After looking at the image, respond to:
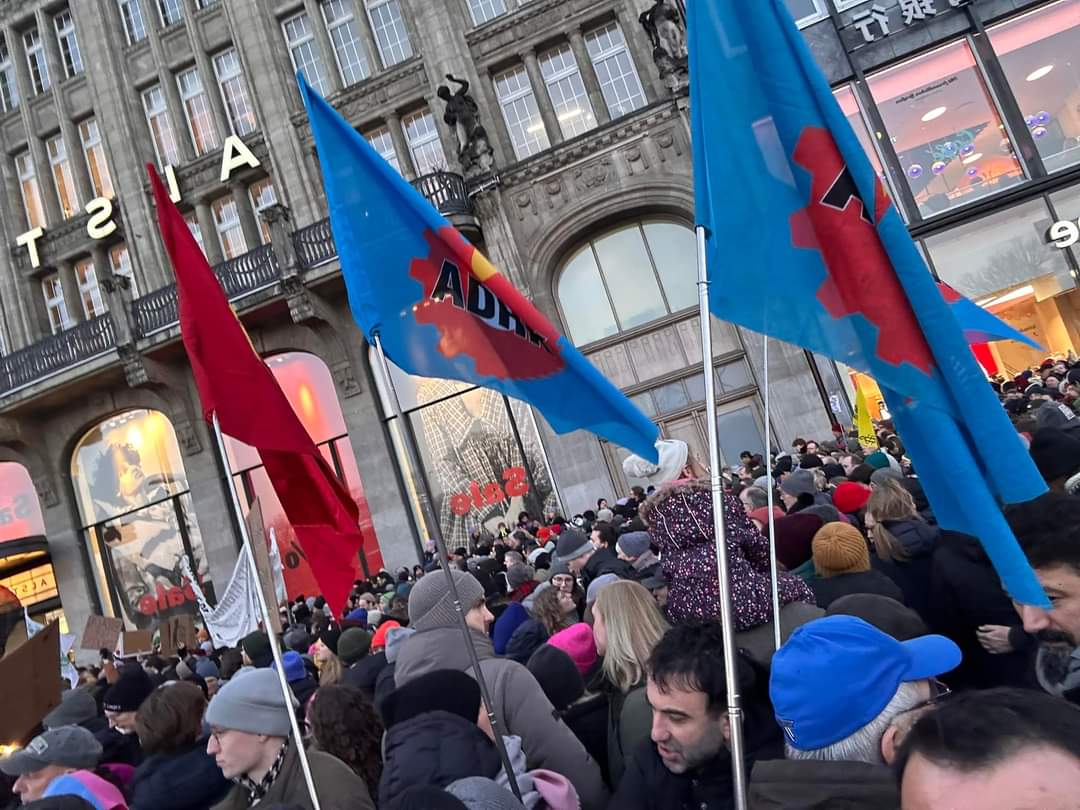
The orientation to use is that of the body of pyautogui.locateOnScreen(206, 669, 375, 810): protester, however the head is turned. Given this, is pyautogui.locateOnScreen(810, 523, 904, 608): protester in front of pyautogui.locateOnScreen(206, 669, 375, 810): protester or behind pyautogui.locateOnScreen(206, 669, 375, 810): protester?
behind

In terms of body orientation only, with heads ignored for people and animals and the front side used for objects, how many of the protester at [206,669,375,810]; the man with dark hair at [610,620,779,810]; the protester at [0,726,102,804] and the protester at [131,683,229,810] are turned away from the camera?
1

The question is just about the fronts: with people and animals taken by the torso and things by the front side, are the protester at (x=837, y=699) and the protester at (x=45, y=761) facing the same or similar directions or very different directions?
very different directions

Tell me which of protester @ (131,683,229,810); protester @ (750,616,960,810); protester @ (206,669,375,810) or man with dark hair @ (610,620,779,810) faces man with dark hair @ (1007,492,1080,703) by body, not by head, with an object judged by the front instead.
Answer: protester @ (750,616,960,810)

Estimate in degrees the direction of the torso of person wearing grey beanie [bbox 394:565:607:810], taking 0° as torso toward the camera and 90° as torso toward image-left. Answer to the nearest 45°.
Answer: approximately 225°

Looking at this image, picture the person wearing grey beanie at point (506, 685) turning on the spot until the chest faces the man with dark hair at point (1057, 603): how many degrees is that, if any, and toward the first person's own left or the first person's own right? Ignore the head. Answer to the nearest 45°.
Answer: approximately 90° to the first person's own right

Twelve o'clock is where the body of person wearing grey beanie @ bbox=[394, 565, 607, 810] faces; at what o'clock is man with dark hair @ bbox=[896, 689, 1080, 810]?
The man with dark hair is roughly at 4 o'clock from the person wearing grey beanie.

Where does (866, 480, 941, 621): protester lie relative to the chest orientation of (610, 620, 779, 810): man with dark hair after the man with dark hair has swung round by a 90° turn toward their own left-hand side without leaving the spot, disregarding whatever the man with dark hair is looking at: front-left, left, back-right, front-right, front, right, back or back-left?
left

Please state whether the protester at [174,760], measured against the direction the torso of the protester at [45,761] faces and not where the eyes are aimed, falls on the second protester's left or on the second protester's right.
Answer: on the second protester's left

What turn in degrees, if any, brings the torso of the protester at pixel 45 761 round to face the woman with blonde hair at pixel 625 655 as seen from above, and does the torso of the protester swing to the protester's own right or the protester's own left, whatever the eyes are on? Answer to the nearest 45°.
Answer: approximately 135° to the protester's own left

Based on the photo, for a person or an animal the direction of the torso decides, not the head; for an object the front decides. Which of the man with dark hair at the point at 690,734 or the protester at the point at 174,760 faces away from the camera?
the protester

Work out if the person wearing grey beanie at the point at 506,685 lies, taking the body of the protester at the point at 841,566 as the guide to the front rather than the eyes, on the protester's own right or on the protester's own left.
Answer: on the protester's own left

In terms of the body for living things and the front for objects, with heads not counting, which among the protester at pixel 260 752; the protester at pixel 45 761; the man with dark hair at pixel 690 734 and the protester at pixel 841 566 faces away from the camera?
the protester at pixel 841 566

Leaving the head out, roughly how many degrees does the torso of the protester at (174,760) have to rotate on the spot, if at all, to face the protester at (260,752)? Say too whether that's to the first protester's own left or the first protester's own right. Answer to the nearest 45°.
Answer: approximately 135° to the first protester's own right
